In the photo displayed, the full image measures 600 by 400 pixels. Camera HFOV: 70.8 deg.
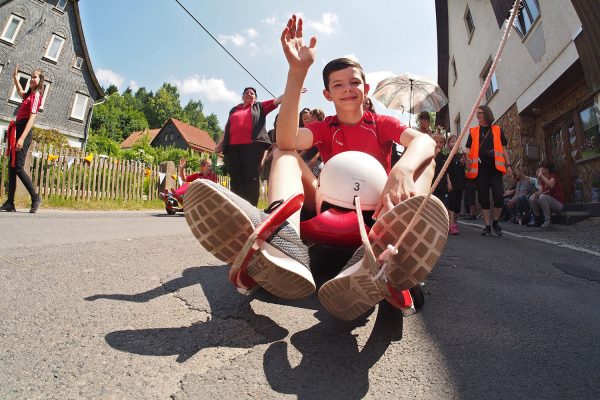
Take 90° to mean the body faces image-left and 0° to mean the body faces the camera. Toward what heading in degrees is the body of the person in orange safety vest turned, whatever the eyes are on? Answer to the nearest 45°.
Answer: approximately 0°

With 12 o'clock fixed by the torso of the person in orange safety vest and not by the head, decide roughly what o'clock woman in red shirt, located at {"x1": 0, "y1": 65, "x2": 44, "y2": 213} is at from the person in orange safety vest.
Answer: The woman in red shirt is roughly at 2 o'clock from the person in orange safety vest.

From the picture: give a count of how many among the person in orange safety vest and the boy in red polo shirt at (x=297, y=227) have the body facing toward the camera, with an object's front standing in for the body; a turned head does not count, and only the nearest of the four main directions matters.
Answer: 2

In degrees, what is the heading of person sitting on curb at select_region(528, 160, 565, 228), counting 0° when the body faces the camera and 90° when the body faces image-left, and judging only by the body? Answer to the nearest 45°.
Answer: approximately 45°

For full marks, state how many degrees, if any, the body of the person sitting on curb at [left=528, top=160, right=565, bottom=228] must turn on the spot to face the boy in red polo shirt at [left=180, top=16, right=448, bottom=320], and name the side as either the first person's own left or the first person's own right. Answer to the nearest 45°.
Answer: approximately 45° to the first person's own left

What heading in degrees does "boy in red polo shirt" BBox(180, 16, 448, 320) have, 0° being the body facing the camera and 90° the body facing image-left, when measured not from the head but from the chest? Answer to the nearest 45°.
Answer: approximately 0°

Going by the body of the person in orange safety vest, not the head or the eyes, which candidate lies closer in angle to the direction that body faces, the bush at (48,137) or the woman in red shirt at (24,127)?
the woman in red shirt

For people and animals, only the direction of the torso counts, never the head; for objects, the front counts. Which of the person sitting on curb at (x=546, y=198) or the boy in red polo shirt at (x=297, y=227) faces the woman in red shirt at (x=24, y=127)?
the person sitting on curb
